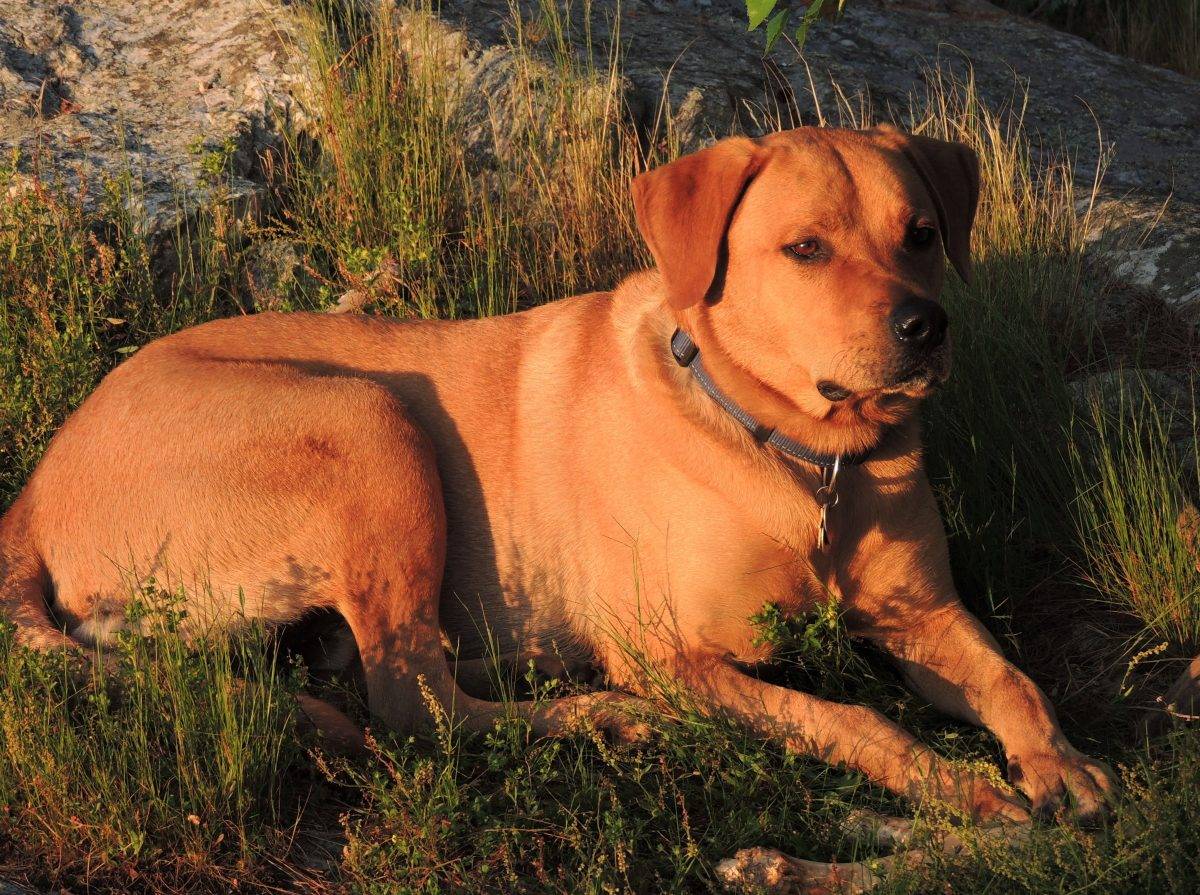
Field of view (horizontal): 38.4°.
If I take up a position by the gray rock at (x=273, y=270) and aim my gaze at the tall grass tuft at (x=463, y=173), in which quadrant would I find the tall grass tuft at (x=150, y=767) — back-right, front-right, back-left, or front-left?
back-right

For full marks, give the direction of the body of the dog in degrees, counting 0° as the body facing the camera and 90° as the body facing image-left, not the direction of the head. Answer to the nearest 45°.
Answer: approximately 315°

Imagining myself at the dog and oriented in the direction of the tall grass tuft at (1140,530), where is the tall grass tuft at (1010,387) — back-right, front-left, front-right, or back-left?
front-left

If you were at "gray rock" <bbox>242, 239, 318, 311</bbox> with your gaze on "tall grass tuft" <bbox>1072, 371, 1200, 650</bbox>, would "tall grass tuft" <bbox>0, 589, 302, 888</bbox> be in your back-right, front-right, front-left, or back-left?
front-right

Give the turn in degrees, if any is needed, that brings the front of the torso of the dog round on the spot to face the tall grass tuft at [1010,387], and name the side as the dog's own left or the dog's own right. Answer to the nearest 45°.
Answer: approximately 90° to the dog's own left

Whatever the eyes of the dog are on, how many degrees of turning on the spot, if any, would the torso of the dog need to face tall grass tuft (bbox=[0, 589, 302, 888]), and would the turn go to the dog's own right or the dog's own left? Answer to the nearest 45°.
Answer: approximately 90° to the dog's own right

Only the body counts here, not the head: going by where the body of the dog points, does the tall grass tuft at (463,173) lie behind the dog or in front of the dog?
behind

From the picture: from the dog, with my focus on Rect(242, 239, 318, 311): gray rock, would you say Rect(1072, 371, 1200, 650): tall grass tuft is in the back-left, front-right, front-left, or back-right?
back-right

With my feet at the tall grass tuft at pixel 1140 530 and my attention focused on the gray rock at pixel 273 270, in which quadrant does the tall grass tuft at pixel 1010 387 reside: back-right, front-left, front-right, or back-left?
front-right
